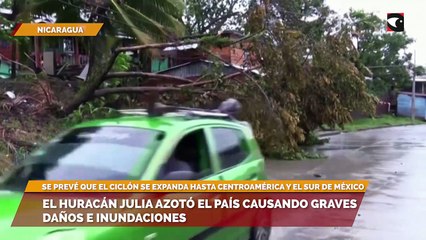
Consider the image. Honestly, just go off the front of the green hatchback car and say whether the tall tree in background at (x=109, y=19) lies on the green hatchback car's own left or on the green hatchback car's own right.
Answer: on the green hatchback car's own right

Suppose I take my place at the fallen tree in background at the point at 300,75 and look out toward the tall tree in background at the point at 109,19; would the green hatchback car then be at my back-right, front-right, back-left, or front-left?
front-left

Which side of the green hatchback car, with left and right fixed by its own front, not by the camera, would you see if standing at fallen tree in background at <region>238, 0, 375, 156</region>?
back

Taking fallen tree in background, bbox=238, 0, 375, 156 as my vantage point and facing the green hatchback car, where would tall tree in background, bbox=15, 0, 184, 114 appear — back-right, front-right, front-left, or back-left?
front-right

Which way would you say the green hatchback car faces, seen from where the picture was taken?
facing the viewer and to the left of the viewer
